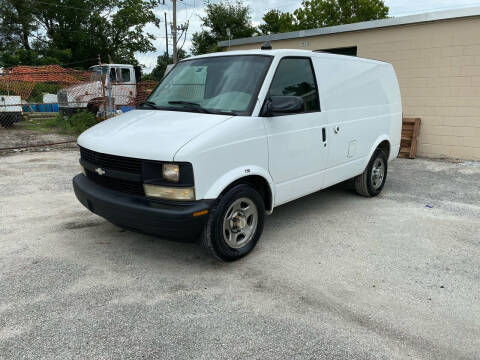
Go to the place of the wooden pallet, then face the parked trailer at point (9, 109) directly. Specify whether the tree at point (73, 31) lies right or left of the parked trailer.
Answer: right

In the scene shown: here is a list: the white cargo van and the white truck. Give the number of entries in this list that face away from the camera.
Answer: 0

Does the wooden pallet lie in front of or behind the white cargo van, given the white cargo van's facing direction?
behind

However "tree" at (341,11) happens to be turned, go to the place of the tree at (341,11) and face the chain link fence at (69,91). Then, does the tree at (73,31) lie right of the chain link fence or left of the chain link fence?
right

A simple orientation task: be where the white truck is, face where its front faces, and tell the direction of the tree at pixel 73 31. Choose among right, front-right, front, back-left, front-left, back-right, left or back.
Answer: back-right

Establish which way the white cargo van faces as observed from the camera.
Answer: facing the viewer and to the left of the viewer

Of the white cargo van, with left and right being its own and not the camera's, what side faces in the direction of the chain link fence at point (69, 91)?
right
